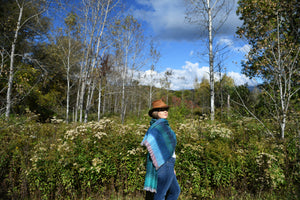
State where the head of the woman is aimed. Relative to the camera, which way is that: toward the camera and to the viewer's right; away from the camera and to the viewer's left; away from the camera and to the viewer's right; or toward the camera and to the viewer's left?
toward the camera and to the viewer's right

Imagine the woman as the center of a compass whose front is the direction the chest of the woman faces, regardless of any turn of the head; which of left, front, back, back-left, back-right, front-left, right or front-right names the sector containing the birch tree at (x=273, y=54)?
front-left

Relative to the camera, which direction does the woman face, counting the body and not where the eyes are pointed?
to the viewer's right
